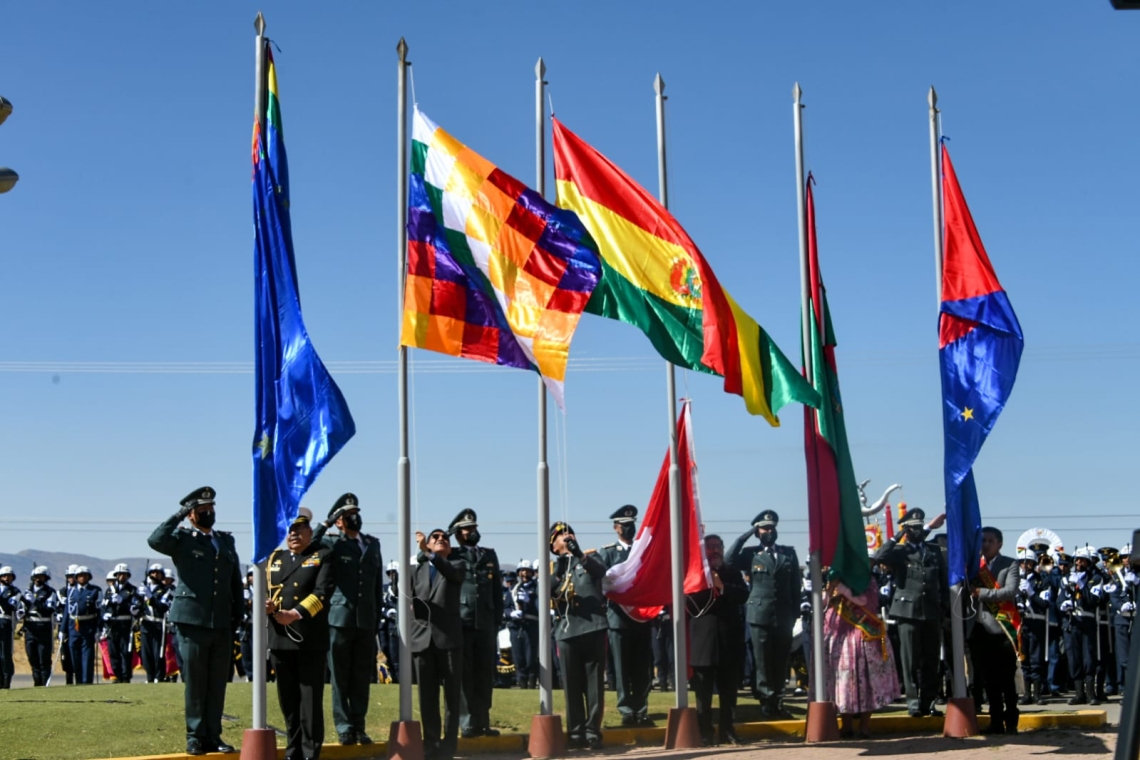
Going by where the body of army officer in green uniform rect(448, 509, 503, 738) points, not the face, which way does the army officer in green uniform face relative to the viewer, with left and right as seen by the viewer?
facing the viewer

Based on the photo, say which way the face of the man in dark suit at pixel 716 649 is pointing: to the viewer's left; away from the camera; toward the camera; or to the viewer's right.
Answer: toward the camera

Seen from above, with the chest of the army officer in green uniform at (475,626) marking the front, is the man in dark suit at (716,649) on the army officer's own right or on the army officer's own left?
on the army officer's own left

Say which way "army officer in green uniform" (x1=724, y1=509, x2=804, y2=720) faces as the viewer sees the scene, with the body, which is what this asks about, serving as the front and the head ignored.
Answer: toward the camera

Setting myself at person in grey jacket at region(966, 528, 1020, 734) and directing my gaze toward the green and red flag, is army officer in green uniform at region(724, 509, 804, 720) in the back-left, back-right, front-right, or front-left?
front-right

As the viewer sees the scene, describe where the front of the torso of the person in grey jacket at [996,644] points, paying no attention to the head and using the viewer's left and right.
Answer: facing the viewer and to the left of the viewer

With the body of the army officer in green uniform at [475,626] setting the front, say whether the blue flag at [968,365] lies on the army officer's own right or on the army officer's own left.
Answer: on the army officer's own left

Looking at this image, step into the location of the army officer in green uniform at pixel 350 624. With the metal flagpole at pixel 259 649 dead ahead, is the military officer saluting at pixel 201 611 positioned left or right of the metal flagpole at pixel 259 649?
right

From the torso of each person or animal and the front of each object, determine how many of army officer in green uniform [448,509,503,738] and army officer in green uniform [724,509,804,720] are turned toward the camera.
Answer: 2

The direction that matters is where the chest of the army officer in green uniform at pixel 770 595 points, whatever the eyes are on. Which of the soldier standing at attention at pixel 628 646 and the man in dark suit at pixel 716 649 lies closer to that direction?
the man in dark suit

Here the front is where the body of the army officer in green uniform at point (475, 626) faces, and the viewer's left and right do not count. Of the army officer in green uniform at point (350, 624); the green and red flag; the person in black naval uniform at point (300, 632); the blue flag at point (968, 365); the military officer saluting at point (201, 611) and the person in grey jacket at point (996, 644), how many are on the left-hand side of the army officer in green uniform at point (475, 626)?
3

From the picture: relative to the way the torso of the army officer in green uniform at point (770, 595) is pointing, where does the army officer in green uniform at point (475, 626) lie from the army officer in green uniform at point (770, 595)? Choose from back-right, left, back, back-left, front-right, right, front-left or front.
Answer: front-right
